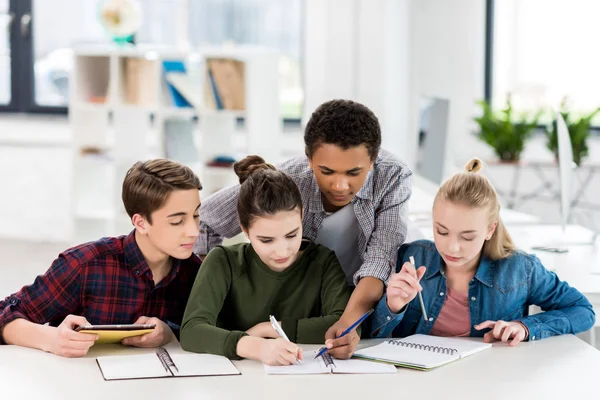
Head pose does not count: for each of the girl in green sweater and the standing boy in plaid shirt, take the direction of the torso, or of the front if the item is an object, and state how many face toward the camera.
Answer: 2

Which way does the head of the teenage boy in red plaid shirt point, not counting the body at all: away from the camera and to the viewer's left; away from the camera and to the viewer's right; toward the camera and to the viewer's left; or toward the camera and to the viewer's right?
toward the camera and to the viewer's right

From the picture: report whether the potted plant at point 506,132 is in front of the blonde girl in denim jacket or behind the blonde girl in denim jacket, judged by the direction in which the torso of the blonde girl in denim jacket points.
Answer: behind

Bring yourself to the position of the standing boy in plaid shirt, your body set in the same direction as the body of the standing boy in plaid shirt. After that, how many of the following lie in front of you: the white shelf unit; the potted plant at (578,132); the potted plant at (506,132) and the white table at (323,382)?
1

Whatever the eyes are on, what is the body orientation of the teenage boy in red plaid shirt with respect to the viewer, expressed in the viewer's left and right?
facing the viewer and to the right of the viewer

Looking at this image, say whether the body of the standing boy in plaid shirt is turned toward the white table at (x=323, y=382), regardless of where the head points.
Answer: yes

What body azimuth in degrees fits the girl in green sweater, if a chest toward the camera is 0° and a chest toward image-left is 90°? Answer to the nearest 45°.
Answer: approximately 0°

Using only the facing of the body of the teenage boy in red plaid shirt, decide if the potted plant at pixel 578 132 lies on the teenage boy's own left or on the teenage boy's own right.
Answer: on the teenage boy's own left
